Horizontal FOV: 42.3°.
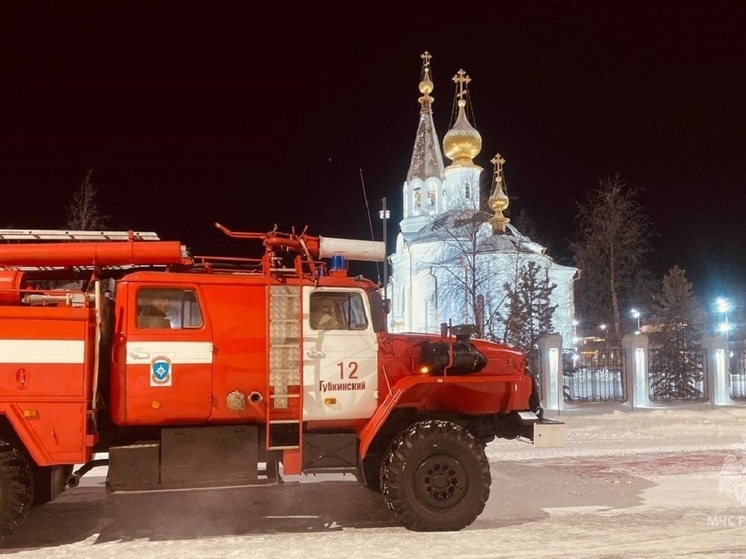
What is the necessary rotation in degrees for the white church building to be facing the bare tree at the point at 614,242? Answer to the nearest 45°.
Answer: approximately 135° to its right

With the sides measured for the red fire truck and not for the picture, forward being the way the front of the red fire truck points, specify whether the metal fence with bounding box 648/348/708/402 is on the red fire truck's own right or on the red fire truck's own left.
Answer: on the red fire truck's own left

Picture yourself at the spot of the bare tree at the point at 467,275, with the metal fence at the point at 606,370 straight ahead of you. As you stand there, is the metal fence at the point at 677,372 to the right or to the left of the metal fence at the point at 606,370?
left

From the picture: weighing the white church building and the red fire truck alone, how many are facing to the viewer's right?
1

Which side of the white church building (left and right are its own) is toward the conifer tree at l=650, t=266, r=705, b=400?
back

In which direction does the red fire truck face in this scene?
to the viewer's right

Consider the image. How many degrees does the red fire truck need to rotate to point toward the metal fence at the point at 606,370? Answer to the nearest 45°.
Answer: approximately 45° to its left

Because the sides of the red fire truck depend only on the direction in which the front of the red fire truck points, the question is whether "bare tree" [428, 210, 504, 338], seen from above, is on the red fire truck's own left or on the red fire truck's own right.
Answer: on the red fire truck's own left

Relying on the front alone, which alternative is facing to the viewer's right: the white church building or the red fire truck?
the red fire truck

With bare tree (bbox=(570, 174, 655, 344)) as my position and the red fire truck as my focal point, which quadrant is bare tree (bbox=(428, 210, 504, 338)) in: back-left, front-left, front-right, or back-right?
front-right

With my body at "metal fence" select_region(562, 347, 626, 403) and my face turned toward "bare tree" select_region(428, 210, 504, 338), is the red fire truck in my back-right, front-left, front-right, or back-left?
back-left
